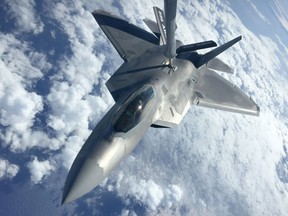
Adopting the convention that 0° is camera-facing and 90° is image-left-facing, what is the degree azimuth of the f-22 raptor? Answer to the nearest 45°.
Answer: approximately 45°
